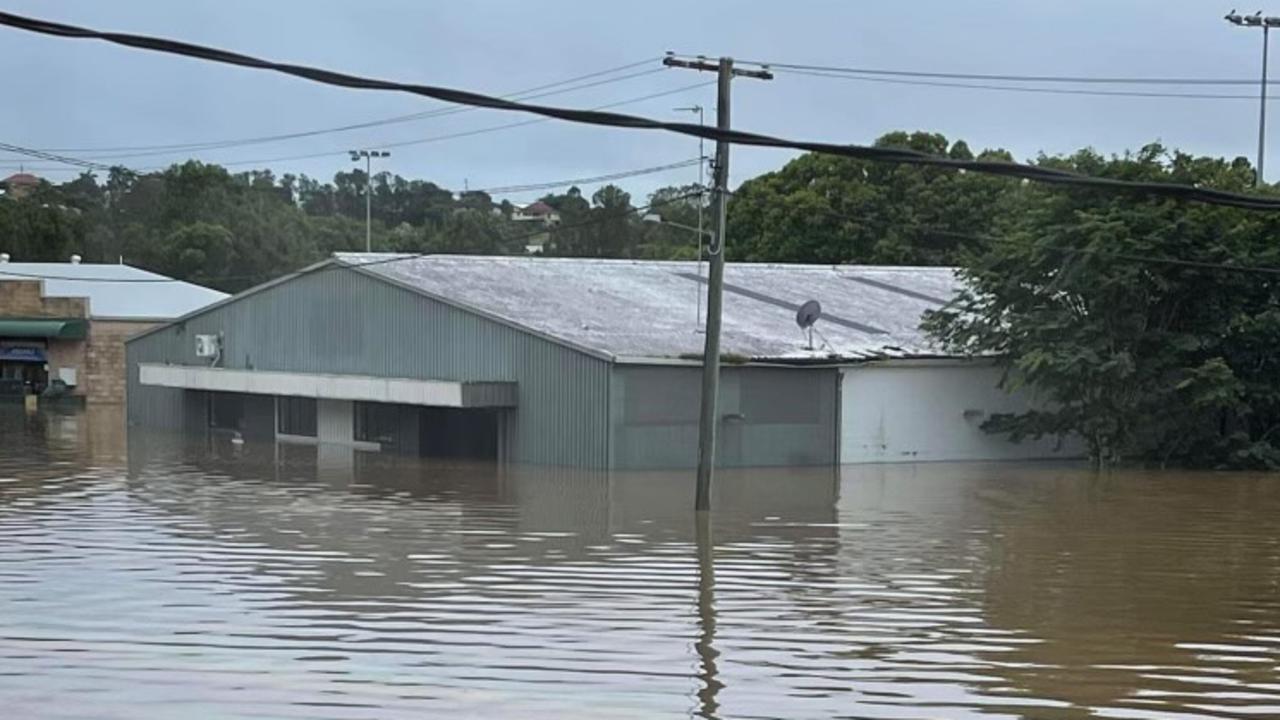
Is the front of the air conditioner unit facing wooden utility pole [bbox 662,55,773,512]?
no

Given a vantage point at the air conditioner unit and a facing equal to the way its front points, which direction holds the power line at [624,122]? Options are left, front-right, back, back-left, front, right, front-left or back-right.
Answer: front-left

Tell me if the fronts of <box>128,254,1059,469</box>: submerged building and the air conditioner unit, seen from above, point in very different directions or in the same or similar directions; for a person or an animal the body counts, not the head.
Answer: same or similar directions

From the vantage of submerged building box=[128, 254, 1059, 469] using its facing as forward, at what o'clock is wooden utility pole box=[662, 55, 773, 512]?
The wooden utility pole is roughly at 10 o'clock from the submerged building.

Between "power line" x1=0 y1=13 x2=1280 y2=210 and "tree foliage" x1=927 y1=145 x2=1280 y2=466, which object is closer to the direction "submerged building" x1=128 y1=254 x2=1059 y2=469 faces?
the power line

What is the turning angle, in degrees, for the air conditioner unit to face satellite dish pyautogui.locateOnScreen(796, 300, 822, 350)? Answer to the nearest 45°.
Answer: approximately 90° to its left

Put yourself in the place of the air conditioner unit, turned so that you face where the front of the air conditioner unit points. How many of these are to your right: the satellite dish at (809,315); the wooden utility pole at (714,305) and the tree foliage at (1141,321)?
0

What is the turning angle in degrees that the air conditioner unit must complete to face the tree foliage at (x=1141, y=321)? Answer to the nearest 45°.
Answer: approximately 90° to its left

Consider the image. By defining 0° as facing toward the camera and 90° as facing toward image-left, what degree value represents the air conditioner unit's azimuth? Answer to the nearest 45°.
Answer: approximately 45°

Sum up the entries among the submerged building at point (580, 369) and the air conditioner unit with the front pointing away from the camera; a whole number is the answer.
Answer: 0

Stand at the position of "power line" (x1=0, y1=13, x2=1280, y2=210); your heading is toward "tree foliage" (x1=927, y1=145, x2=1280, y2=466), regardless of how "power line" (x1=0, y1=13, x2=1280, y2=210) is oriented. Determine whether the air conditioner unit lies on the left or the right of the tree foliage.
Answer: left

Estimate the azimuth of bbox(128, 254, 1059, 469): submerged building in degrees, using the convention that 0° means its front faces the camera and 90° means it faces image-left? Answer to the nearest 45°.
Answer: approximately 45°

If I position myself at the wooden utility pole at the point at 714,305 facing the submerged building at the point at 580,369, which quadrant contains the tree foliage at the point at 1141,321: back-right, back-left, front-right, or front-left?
front-right
